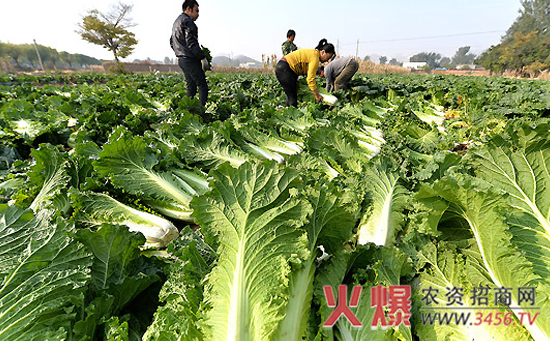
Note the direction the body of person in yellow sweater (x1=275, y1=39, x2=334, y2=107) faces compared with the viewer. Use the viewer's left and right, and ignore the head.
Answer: facing to the right of the viewer

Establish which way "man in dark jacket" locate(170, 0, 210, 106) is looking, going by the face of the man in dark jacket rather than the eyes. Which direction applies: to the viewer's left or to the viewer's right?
to the viewer's right

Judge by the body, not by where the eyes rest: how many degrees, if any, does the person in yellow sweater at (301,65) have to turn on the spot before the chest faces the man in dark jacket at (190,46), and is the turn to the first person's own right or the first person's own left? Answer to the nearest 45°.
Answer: approximately 135° to the first person's own right
